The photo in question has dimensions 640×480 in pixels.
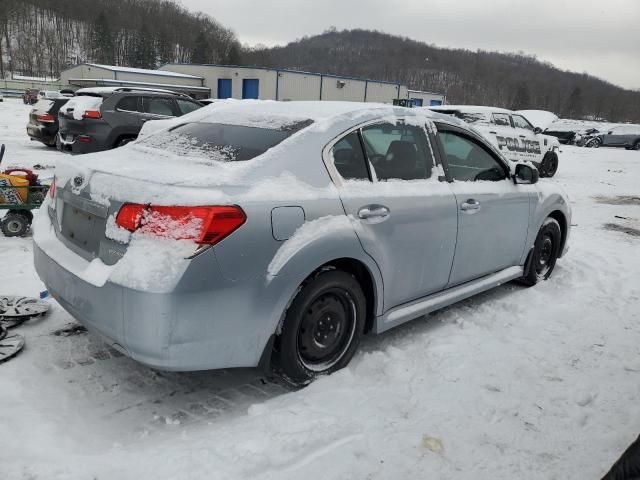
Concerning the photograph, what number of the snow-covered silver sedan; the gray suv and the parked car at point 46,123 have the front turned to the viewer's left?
0

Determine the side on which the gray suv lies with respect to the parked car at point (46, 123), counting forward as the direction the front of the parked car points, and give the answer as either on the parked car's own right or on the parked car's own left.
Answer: on the parked car's own right

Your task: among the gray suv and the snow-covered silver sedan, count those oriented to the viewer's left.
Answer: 0

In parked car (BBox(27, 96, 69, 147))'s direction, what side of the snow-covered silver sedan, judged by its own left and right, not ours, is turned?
left

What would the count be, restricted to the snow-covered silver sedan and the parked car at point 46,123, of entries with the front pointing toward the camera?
0

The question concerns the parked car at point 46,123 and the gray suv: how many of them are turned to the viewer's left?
0

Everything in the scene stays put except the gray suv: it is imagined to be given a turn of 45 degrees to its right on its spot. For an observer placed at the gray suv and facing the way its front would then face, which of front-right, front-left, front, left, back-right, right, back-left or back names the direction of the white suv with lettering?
front

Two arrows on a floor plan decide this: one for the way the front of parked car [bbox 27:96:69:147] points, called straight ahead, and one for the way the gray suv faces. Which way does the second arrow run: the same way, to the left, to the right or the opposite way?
the same way

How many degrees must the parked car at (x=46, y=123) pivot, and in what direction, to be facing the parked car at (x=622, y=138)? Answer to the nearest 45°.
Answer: approximately 45° to its right

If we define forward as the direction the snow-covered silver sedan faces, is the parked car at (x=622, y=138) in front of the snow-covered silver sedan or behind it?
in front

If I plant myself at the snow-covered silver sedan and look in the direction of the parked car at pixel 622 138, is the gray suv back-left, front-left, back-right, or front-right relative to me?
front-left

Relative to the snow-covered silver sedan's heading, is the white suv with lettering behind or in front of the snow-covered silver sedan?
in front

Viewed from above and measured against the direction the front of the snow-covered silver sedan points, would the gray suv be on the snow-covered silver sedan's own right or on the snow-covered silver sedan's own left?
on the snow-covered silver sedan's own left

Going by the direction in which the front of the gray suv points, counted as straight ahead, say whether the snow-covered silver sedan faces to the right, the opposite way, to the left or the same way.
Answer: the same way

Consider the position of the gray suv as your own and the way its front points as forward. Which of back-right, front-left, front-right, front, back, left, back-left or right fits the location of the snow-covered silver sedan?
back-right

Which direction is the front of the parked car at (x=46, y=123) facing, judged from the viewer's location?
facing away from the viewer and to the right of the viewer

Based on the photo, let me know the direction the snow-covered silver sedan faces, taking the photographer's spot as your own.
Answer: facing away from the viewer and to the right of the viewer

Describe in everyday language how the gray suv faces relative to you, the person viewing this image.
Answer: facing away from the viewer and to the right of the viewer

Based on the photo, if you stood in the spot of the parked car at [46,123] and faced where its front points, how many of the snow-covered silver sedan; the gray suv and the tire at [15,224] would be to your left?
0
